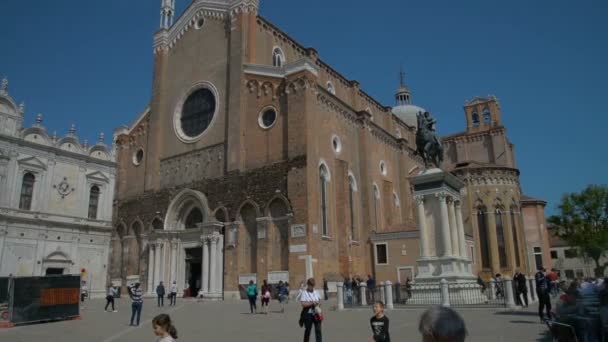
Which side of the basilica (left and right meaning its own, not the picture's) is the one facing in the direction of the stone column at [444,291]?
left

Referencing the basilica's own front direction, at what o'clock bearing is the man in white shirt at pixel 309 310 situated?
The man in white shirt is roughly at 10 o'clock from the basilica.

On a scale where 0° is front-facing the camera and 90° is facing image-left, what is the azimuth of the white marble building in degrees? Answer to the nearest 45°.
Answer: approximately 315°

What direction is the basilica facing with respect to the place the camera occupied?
facing the viewer and to the left of the viewer

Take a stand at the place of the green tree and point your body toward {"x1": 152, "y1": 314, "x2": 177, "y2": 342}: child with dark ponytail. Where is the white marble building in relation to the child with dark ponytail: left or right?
right

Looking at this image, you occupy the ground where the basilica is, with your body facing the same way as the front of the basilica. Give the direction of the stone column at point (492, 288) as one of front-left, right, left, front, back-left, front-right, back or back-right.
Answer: left
